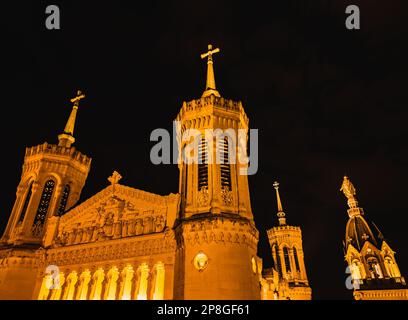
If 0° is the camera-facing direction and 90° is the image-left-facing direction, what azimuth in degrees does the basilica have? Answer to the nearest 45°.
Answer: approximately 45°
